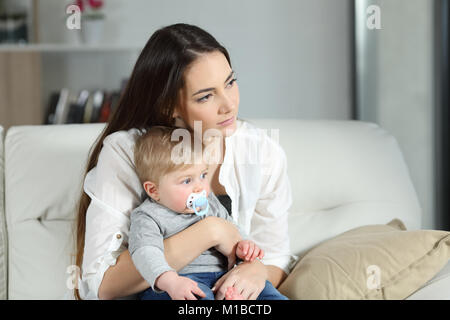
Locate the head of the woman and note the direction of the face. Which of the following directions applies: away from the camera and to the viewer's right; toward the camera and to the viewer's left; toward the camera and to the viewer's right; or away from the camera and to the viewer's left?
toward the camera and to the viewer's right

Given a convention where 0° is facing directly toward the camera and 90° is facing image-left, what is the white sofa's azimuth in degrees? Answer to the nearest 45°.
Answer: approximately 0°

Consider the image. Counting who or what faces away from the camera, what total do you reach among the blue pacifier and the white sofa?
0

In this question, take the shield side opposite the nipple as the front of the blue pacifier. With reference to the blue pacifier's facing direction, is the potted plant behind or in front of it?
behind

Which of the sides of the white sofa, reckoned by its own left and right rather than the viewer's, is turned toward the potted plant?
back

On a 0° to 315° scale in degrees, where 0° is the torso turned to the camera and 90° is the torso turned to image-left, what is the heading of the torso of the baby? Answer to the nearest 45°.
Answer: approximately 315°

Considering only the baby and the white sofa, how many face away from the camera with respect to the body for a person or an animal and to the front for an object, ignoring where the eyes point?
0

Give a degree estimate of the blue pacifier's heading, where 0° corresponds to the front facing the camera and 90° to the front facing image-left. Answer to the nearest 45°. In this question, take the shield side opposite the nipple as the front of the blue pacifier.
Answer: approximately 315°

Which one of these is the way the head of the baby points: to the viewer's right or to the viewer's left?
to the viewer's right
